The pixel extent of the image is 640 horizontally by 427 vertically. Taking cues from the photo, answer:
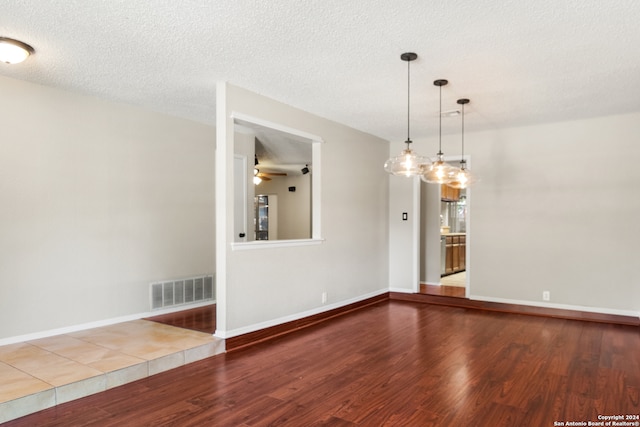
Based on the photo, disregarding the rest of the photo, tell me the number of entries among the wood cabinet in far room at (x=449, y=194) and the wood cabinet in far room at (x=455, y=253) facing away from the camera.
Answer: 0

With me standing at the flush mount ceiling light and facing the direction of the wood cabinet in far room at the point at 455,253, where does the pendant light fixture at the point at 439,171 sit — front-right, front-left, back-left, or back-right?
front-right

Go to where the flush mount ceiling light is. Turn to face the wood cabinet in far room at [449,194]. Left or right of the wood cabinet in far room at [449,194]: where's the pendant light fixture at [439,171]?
right

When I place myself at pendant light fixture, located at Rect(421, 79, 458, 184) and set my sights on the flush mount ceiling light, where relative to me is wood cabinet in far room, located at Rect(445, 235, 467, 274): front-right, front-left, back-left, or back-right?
back-right

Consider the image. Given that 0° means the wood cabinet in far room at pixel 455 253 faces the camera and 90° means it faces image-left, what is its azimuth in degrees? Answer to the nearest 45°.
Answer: approximately 315°

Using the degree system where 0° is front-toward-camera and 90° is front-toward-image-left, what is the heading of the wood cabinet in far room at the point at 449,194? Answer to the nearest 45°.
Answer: approximately 315°

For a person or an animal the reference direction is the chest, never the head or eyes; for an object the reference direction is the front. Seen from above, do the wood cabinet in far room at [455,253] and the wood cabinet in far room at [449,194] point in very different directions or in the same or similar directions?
same or similar directions

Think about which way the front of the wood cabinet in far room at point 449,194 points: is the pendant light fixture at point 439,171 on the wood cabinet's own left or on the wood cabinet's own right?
on the wood cabinet's own right
